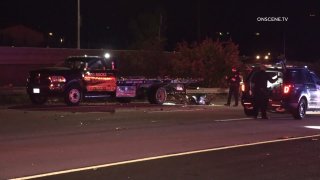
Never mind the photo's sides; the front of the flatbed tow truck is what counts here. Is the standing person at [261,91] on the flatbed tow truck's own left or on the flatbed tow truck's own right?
on the flatbed tow truck's own left

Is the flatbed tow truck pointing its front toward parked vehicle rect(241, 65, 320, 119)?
no

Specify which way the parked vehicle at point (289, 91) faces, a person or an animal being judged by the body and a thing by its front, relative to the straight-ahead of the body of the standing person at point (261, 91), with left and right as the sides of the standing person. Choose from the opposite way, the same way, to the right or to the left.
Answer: the same way

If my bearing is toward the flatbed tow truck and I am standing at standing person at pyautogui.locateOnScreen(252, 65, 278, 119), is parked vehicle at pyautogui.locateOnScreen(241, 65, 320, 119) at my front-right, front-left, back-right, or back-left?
back-right

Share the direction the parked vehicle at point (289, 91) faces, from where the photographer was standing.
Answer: facing away from the viewer and to the right of the viewer

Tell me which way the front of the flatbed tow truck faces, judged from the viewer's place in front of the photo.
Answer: facing the viewer and to the left of the viewer

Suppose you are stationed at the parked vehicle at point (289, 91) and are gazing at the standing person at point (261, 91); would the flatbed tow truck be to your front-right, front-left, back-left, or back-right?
front-right
